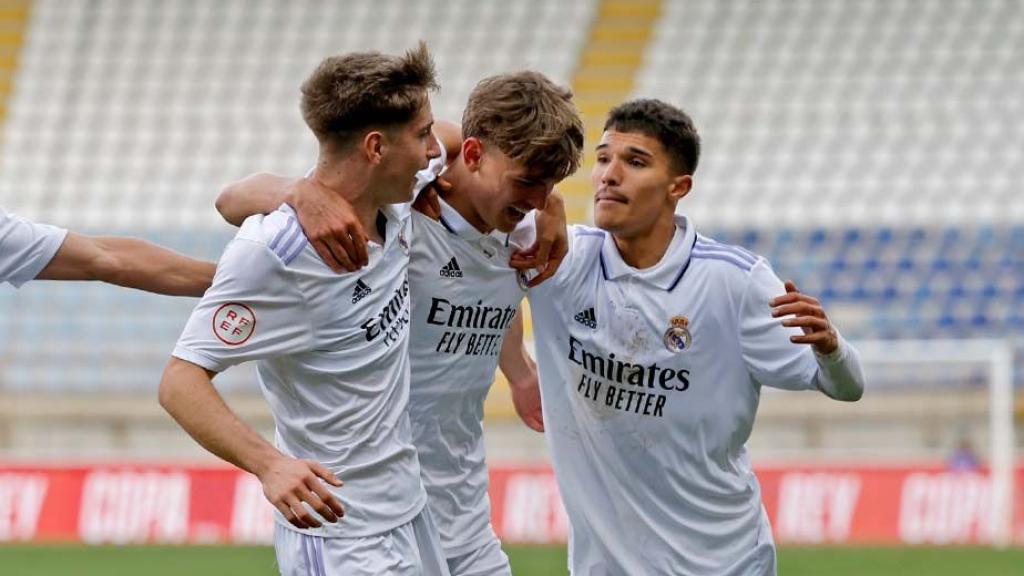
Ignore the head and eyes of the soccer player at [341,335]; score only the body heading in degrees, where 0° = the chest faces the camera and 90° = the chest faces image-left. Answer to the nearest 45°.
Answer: approximately 315°

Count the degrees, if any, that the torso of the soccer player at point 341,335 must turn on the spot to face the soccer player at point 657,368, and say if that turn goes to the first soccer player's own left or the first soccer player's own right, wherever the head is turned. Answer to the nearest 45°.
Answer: approximately 90° to the first soccer player's own left

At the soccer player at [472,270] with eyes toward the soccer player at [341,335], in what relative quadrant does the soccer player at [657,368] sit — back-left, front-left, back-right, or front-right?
back-left

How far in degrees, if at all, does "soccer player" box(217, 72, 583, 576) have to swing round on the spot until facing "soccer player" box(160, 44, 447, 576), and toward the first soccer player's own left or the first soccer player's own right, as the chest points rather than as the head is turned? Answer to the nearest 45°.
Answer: approximately 90° to the first soccer player's own right

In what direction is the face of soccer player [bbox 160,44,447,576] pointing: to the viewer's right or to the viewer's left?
to the viewer's right

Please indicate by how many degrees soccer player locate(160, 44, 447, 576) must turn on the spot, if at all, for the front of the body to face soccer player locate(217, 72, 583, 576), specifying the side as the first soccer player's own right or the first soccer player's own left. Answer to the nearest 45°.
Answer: approximately 90° to the first soccer player's own left

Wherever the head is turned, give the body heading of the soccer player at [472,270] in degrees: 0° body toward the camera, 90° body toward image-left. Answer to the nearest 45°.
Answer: approximately 315°

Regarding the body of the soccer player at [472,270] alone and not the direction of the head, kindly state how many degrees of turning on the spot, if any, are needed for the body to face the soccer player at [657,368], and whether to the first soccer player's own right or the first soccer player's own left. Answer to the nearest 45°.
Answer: approximately 45° to the first soccer player's own left
